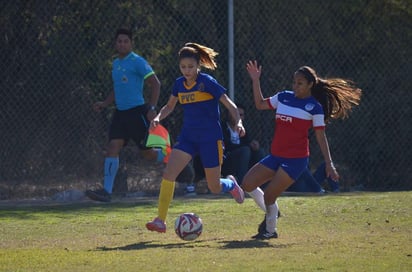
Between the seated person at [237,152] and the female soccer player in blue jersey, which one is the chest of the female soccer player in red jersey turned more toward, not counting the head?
the female soccer player in blue jersey

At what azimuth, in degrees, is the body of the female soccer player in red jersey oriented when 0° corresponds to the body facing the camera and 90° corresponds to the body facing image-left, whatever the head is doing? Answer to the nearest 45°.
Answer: approximately 45°

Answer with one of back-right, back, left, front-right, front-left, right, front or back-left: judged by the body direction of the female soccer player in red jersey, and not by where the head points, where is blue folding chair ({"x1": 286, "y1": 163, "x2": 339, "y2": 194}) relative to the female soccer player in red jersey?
back-right

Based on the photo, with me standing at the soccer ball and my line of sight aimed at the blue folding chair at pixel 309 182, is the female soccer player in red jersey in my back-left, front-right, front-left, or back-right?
front-right

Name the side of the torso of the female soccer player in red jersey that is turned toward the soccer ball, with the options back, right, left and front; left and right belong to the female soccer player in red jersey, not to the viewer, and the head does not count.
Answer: front

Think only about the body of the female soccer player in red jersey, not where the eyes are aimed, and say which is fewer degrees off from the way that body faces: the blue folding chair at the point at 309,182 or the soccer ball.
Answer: the soccer ball

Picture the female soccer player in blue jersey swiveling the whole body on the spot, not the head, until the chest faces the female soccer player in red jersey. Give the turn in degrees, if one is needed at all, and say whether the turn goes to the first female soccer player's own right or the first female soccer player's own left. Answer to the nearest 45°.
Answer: approximately 135° to the first female soccer player's own left

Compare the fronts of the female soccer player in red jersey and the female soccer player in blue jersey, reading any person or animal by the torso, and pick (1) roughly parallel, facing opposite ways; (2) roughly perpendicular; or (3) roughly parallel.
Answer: roughly parallel

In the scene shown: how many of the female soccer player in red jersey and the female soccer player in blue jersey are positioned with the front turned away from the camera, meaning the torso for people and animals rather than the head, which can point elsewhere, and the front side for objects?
0

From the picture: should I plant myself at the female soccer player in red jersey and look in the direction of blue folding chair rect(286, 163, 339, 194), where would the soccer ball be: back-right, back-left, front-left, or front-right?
back-left

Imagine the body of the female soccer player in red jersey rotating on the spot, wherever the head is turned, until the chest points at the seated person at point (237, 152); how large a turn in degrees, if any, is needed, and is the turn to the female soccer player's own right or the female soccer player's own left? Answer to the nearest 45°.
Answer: approximately 135° to the female soccer player's own right
